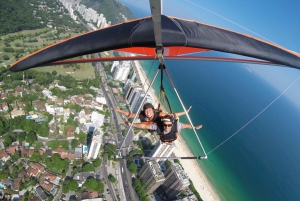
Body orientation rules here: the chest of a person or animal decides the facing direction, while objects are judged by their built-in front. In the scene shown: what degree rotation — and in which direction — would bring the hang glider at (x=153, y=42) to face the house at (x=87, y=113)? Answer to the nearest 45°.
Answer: approximately 135° to its right

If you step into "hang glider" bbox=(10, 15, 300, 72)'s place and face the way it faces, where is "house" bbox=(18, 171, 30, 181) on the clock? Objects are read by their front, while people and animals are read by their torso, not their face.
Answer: The house is roughly at 4 o'clock from the hang glider.

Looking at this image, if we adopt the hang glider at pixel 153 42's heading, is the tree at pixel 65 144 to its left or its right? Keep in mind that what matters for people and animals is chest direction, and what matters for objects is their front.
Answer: on its right

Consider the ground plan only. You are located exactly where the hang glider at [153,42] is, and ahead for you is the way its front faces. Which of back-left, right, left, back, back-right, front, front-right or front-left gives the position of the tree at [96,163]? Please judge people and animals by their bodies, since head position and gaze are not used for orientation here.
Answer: back-right

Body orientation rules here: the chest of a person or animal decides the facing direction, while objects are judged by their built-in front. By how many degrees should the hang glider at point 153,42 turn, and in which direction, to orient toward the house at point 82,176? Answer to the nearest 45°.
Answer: approximately 135° to its right

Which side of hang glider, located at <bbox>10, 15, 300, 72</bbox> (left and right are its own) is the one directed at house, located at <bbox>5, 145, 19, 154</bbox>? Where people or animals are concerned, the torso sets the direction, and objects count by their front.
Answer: right

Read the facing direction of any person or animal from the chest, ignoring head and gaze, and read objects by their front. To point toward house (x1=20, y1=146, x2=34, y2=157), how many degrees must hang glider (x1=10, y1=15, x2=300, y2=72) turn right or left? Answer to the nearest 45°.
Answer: approximately 135° to its right

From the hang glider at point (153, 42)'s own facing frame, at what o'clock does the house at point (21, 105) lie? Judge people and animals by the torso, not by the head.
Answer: The house is roughly at 4 o'clock from the hang glider.

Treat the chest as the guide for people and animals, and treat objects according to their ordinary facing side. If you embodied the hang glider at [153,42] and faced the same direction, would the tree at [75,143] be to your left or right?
on your right

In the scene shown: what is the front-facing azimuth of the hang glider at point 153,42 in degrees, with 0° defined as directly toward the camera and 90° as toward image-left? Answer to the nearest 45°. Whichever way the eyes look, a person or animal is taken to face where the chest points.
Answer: approximately 0°

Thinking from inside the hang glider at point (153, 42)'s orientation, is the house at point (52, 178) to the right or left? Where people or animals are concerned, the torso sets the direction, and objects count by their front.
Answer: on its right

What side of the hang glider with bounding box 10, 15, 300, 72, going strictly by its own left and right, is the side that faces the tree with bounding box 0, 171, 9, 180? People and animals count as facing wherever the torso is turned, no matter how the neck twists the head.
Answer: right
